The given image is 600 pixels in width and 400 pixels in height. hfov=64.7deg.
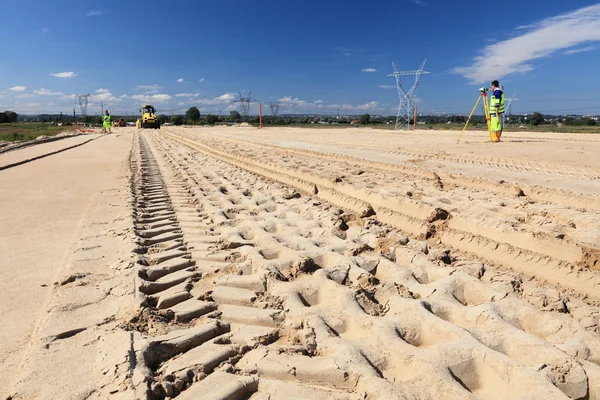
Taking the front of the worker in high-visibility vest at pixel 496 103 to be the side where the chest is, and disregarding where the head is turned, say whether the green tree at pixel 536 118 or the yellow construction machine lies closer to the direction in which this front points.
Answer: the yellow construction machine

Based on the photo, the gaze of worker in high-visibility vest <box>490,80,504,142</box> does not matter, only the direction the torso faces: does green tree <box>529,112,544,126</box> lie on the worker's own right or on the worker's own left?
on the worker's own right

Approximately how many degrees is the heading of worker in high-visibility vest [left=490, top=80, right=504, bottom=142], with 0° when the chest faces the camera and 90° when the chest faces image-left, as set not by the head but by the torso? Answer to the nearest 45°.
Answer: approximately 90°

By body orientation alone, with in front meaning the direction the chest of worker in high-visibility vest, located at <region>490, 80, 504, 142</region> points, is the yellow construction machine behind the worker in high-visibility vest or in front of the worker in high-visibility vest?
in front
